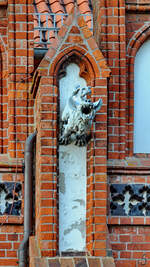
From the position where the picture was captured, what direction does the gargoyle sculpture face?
facing the viewer and to the right of the viewer
